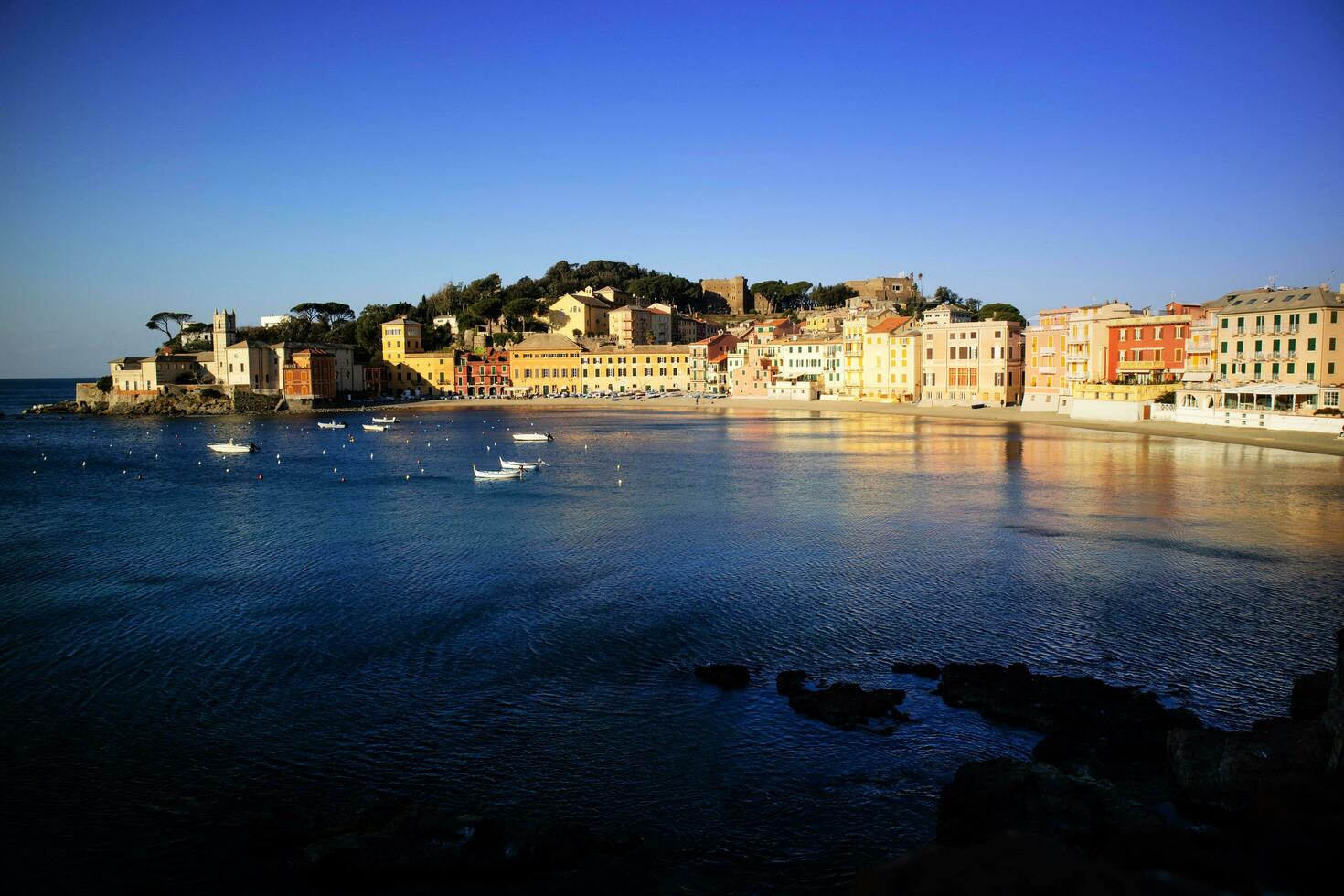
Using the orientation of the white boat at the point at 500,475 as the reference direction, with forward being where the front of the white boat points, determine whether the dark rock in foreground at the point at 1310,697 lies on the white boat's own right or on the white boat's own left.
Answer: on the white boat's own left

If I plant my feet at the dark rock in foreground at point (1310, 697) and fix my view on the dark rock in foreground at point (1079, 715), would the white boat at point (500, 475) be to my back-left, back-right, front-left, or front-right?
front-right

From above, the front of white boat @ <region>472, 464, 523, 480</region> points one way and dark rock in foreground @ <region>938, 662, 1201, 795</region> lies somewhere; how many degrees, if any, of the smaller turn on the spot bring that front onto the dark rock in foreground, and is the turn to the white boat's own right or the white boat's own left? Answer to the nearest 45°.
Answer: approximately 90° to the white boat's own left

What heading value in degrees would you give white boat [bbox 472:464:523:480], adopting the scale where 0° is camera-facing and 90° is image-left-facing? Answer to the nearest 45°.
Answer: approximately 90°

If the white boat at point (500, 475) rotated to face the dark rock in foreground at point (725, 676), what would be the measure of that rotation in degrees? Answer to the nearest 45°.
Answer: approximately 90° to its left

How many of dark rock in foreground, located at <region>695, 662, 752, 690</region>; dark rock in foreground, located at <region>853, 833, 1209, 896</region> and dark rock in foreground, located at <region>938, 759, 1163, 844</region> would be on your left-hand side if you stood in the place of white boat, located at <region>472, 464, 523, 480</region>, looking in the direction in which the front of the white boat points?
3

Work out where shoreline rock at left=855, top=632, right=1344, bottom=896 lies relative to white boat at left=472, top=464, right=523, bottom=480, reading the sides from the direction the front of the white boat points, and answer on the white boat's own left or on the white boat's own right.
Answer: on the white boat's own left

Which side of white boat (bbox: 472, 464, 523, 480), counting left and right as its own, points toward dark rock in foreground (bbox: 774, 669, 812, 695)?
left
